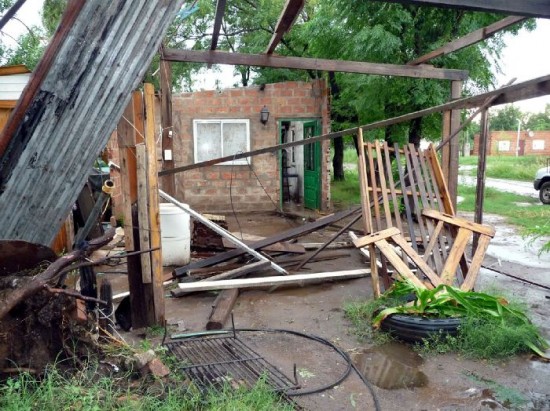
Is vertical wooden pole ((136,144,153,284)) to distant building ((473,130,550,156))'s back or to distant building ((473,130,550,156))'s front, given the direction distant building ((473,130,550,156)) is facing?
to the front

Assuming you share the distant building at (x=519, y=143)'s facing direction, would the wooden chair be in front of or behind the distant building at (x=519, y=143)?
in front

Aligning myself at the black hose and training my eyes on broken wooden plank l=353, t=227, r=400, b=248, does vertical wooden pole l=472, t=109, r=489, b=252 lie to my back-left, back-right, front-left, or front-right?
front-right

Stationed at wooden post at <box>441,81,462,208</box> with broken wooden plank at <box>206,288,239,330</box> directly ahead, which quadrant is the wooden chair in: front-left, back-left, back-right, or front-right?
front-left

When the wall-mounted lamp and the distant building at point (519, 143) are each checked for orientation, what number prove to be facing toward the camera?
2

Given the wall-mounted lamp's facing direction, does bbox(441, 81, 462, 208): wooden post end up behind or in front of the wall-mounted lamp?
in front

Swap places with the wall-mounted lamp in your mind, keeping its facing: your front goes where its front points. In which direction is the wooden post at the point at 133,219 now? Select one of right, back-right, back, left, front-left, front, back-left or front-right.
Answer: front

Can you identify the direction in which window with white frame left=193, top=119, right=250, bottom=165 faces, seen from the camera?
facing the viewer

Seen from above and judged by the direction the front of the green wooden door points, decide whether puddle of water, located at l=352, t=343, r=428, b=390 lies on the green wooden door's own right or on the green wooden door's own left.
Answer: on the green wooden door's own left

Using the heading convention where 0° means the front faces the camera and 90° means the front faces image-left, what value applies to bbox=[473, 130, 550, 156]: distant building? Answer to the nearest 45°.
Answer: approximately 0°

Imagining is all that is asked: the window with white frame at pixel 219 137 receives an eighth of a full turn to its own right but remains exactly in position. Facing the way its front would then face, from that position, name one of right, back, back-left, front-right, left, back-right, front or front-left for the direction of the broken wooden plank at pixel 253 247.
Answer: front-left

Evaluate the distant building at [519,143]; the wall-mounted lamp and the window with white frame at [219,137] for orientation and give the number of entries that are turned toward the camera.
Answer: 3

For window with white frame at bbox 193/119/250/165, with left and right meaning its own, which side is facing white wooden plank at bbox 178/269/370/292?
front

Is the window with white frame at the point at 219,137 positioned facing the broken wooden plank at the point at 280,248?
yes

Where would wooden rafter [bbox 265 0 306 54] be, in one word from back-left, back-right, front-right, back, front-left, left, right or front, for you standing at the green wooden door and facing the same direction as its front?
front-left

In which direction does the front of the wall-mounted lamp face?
toward the camera

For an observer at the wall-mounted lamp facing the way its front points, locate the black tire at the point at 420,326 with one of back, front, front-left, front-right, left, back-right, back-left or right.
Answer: front
